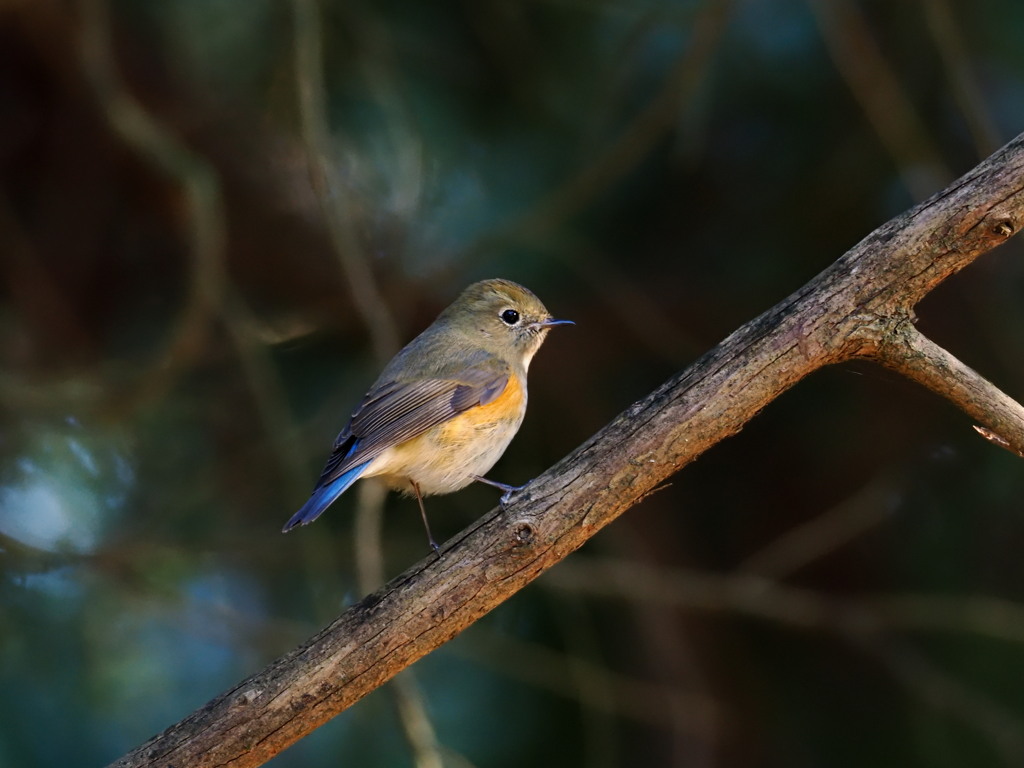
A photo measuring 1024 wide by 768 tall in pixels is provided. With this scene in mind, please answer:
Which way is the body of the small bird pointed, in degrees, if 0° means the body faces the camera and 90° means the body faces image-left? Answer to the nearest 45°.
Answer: approximately 270°

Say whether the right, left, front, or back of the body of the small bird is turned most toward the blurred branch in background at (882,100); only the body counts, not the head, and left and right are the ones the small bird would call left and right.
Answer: left

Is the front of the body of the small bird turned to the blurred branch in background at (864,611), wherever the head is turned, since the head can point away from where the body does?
no
